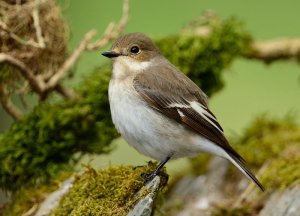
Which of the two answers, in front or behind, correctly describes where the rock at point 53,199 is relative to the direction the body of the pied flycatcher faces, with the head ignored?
in front

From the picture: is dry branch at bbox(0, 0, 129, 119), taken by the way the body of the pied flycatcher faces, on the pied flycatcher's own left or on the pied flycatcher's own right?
on the pied flycatcher's own right

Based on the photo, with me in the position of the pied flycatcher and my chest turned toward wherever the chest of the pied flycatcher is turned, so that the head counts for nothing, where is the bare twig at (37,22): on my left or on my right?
on my right

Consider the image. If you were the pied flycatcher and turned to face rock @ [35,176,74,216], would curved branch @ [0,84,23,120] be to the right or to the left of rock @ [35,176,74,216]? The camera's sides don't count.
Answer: right

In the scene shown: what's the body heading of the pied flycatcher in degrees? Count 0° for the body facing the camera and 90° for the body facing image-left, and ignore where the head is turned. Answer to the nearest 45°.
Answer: approximately 90°

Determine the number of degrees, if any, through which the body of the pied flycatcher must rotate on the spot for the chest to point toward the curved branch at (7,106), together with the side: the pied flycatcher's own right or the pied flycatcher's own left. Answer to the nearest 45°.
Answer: approximately 45° to the pied flycatcher's own right

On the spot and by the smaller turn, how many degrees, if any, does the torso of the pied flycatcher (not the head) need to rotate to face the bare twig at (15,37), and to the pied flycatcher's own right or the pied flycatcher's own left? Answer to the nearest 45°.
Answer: approximately 45° to the pied flycatcher's own right
